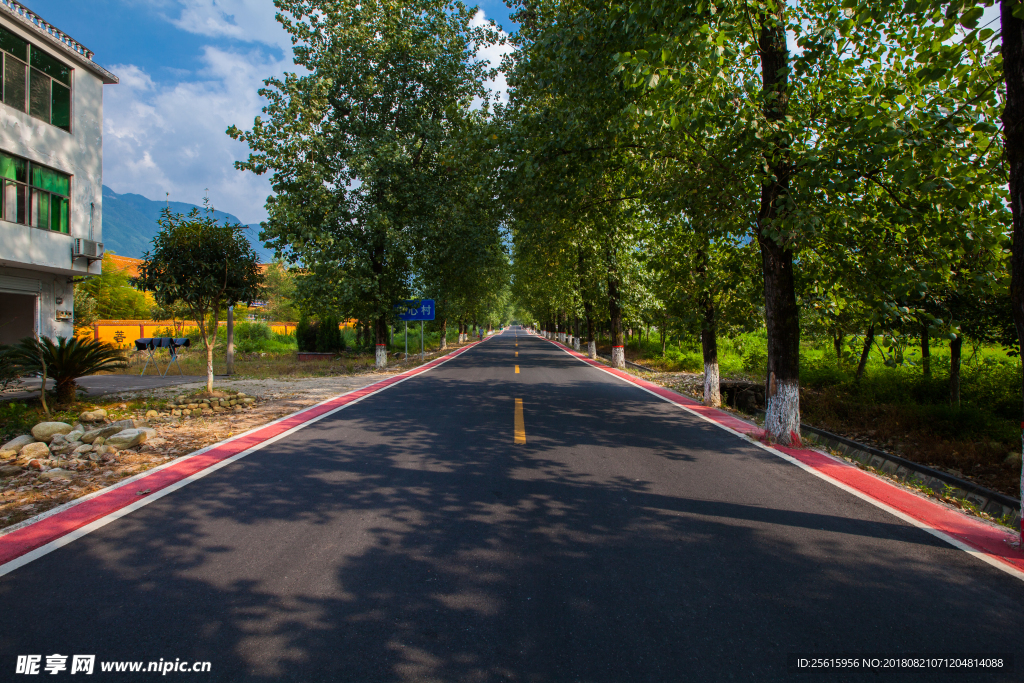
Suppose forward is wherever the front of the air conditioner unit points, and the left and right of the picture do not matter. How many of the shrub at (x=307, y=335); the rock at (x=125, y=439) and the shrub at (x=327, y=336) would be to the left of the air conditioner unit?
2

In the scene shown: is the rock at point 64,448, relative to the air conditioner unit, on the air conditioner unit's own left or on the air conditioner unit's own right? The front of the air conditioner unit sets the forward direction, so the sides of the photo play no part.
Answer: on the air conditioner unit's own right

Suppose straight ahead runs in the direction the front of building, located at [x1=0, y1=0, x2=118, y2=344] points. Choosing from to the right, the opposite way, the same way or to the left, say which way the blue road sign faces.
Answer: to the right

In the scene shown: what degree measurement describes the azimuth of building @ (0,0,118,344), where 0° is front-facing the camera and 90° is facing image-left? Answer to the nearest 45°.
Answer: approximately 315°

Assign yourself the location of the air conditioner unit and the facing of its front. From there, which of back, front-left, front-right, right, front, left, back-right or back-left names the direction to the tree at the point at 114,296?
back-left

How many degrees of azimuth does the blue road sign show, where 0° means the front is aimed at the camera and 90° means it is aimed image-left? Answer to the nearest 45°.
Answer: approximately 0°

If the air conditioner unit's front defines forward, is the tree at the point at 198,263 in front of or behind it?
in front

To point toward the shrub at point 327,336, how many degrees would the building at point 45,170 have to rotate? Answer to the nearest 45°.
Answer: approximately 90° to its left

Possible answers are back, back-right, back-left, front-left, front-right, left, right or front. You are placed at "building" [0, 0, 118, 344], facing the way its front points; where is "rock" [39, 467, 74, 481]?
front-right

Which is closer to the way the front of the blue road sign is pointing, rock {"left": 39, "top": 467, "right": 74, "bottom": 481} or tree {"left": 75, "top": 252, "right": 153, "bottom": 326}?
the rock

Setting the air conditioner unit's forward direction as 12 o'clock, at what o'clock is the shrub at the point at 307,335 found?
The shrub is roughly at 9 o'clock from the air conditioner unit.

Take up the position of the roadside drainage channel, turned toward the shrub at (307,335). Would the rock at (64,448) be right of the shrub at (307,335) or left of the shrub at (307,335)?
left

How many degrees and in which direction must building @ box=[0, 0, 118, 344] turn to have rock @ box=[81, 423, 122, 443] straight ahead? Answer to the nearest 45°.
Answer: approximately 45° to its right

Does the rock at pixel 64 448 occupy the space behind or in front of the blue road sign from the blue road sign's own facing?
in front

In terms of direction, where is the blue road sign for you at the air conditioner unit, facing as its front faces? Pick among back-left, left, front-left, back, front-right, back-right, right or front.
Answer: front-left

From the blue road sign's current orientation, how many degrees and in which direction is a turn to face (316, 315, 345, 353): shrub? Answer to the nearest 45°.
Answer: approximately 135° to its right
